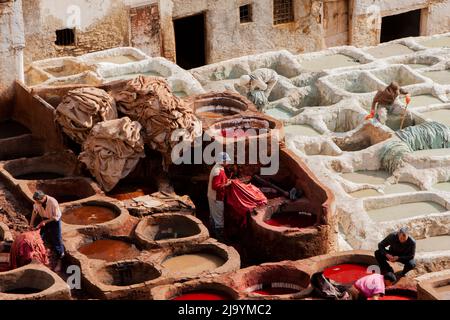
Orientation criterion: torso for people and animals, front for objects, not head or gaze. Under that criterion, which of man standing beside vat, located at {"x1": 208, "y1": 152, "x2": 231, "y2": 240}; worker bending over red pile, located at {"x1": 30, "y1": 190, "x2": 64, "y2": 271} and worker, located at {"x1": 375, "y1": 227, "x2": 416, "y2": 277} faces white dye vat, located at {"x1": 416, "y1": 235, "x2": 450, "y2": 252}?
the man standing beside vat

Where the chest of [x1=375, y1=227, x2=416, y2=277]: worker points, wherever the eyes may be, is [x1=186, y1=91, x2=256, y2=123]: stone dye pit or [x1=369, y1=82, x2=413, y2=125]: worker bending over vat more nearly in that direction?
the stone dye pit

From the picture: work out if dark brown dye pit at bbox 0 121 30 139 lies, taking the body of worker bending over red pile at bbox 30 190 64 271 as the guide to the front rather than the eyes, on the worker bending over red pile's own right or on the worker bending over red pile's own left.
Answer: on the worker bending over red pile's own right

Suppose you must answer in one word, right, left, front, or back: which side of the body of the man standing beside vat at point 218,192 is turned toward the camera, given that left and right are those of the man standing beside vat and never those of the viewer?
right

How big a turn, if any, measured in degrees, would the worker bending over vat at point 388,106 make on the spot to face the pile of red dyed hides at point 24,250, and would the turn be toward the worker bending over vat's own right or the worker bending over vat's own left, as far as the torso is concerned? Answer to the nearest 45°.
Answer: approximately 45° to the worker bending over vat's own right

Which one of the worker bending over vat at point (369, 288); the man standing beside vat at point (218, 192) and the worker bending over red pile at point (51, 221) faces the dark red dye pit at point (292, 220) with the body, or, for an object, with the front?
the man standing beside vat
